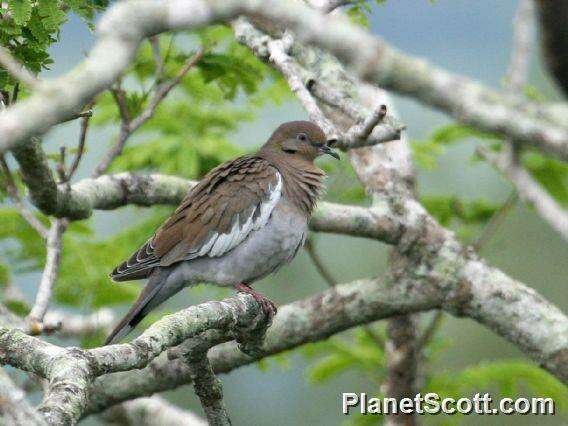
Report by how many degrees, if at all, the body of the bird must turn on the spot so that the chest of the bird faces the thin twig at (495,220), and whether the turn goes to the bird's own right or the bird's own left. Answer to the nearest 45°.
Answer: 0° — it already faces it

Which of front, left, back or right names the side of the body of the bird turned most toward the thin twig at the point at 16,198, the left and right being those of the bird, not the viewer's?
back

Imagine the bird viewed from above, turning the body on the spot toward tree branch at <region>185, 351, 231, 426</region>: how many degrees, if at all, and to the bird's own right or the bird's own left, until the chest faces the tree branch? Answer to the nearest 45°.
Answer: approximately 90° to the bird's own right

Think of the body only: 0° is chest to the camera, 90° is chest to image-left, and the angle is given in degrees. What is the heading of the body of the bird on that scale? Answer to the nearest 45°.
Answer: approximately 270°

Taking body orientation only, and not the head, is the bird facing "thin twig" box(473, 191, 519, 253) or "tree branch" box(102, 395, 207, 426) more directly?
the thin twig
